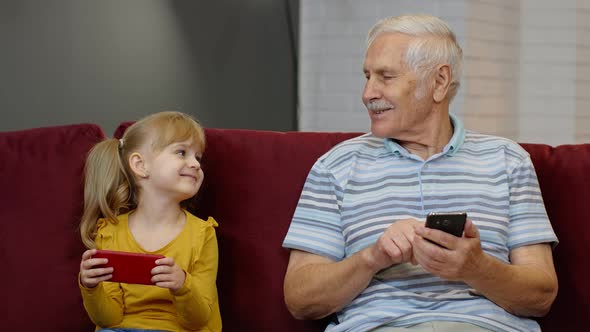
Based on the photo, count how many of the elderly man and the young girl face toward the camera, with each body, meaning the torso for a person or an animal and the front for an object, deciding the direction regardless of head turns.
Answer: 2

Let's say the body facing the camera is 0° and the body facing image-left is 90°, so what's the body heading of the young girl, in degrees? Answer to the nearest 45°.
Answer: approximately 0°

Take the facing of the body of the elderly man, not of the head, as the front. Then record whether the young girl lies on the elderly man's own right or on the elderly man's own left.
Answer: on the elderly man's own right

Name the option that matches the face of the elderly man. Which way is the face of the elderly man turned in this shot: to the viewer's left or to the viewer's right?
to the viewer's left

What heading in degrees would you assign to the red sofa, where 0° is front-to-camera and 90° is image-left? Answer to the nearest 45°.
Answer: approximately 0°

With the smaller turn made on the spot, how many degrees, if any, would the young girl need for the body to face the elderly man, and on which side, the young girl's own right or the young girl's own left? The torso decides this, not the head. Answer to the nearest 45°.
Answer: approximately 90° to the young girl's own left
